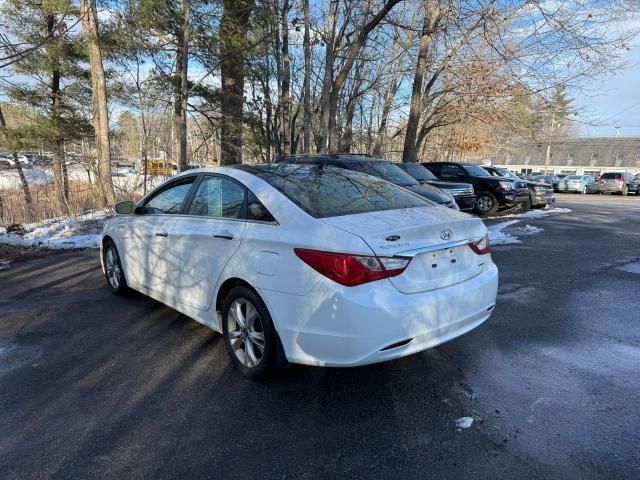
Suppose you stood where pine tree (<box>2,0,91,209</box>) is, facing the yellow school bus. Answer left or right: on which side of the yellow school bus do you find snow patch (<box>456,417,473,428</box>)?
right

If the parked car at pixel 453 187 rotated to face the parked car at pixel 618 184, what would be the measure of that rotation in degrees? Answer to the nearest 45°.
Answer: approximately 90° to its left

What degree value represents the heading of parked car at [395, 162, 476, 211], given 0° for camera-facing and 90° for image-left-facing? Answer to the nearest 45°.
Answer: approximately 315°

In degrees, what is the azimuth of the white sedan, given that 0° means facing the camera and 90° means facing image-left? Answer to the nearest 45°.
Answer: approximately 135°

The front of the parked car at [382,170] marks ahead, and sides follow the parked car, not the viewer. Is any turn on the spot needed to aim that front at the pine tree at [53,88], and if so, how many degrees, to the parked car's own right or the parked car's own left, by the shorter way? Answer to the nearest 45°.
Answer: approximately 180°

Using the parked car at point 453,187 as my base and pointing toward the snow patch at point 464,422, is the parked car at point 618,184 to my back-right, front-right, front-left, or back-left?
back-left

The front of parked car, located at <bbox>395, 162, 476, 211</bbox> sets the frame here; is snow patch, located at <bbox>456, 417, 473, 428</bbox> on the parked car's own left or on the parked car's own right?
on the parked car's own right
